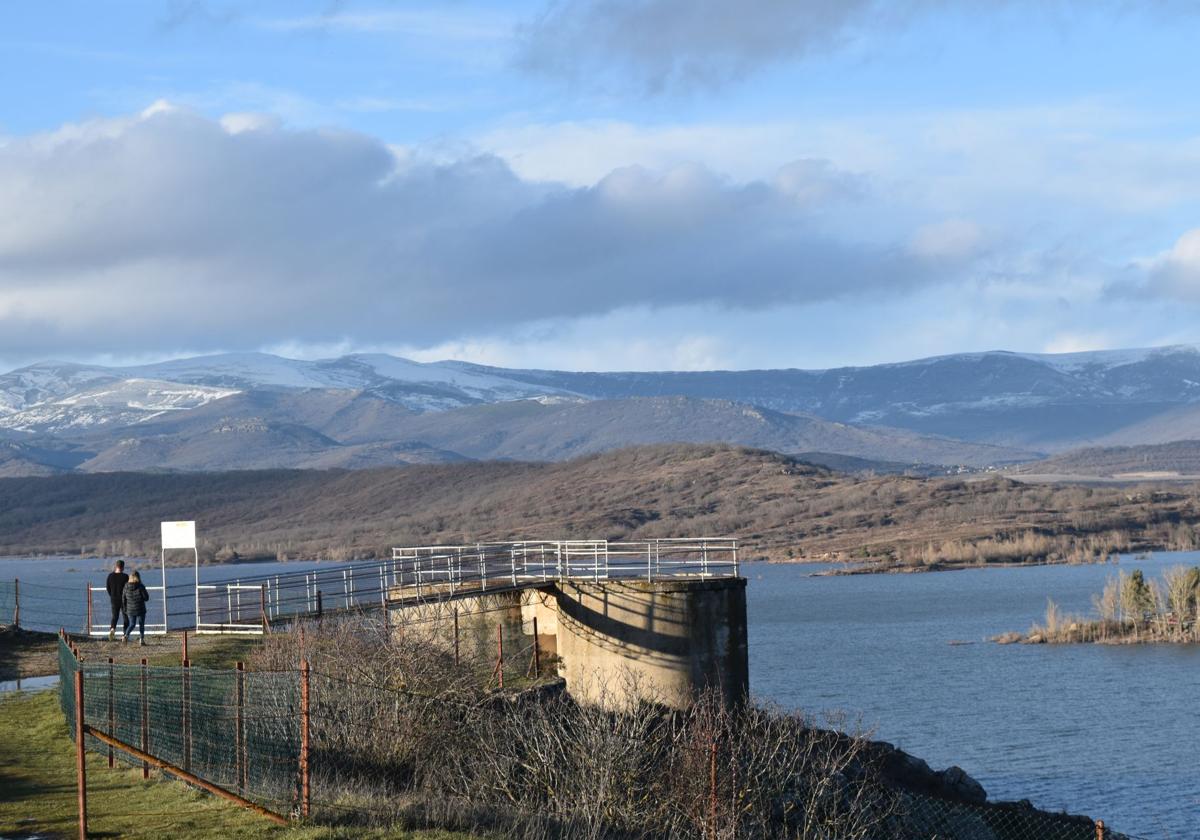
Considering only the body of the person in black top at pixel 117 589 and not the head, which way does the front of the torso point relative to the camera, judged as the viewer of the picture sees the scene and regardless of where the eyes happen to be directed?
away from the camera

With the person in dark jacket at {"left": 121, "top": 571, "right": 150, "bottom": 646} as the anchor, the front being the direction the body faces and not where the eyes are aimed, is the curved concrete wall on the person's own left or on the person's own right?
on the person's own right

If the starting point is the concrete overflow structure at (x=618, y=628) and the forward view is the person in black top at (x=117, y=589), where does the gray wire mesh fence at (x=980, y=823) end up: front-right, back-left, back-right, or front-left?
back-left

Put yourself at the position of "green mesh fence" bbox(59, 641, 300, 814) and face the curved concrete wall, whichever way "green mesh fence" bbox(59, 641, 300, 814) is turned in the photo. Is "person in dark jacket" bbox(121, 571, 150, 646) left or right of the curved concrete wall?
left

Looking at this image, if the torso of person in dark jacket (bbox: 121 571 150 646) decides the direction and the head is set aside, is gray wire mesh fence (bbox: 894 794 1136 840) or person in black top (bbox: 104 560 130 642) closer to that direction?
the person in black top

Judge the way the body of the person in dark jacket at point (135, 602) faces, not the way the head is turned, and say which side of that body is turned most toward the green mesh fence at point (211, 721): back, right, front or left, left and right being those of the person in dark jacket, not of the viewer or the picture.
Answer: back

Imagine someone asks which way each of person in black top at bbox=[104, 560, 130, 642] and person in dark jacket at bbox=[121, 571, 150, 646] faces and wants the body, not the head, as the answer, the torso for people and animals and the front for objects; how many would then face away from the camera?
2

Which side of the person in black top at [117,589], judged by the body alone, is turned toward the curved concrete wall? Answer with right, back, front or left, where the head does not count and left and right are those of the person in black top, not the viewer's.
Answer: right

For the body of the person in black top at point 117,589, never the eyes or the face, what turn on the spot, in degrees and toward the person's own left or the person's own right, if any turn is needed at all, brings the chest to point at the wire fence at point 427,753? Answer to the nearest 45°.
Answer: approximately 180°

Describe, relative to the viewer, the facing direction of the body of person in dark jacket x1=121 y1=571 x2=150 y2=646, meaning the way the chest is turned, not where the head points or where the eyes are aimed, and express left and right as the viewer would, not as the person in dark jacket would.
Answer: facing away from the viewer

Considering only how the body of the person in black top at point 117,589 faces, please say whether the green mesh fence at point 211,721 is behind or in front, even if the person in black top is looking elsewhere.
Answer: behind
